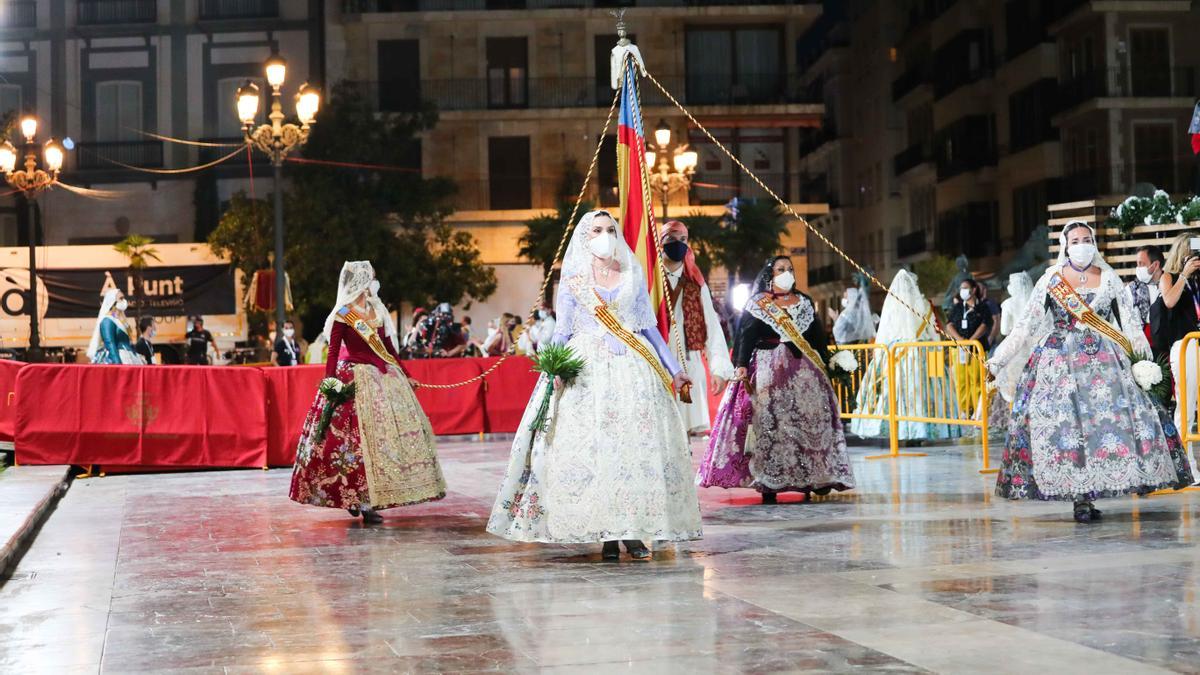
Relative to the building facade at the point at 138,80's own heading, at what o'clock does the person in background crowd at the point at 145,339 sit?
The person in background crowd is roughly at 12 o'clock from the building facade.

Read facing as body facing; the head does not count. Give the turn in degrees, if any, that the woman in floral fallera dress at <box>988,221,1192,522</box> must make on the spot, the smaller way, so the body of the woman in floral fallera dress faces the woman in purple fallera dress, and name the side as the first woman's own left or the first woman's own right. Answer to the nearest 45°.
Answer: approximately 135° to the first woman's own right

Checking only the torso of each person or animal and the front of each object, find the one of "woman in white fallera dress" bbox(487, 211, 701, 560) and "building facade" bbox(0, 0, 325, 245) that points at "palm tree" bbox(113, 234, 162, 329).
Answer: the building facade

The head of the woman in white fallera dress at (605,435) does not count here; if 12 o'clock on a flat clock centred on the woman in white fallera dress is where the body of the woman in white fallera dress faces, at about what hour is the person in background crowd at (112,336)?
The person in background crowd is roughly at 5 o'clock from the woman in white fallera dress.

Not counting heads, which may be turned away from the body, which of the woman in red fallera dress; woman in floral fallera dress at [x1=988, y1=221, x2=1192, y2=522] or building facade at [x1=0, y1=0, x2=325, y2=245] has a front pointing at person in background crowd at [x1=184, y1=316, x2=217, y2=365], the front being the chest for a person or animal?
the building facade

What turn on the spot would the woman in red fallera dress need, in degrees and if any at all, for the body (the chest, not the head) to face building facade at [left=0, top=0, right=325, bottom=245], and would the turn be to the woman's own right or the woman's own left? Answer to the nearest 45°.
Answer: approximately 135° to the woman's own left

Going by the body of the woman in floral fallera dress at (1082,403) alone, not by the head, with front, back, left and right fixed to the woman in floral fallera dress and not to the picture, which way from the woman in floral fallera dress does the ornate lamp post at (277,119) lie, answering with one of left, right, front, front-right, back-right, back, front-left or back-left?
back-right

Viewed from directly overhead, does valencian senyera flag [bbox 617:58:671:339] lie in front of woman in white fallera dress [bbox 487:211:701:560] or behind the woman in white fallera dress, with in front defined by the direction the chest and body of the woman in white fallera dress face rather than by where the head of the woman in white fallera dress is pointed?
behind
